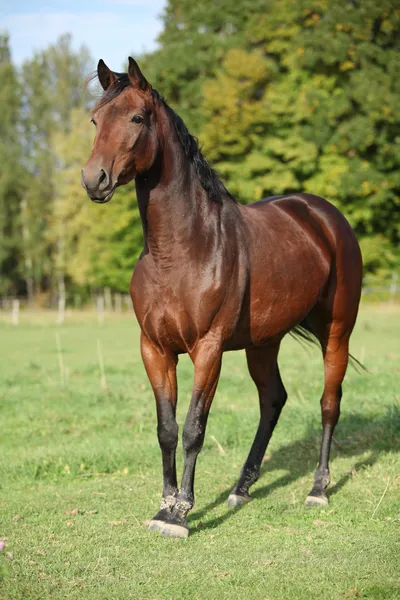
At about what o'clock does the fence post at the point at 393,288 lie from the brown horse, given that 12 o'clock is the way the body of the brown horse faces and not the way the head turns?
The fence post is roughly at 5 o'clock from the brown horse.

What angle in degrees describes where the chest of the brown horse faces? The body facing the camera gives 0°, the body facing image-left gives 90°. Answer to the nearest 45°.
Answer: approximately 45°
